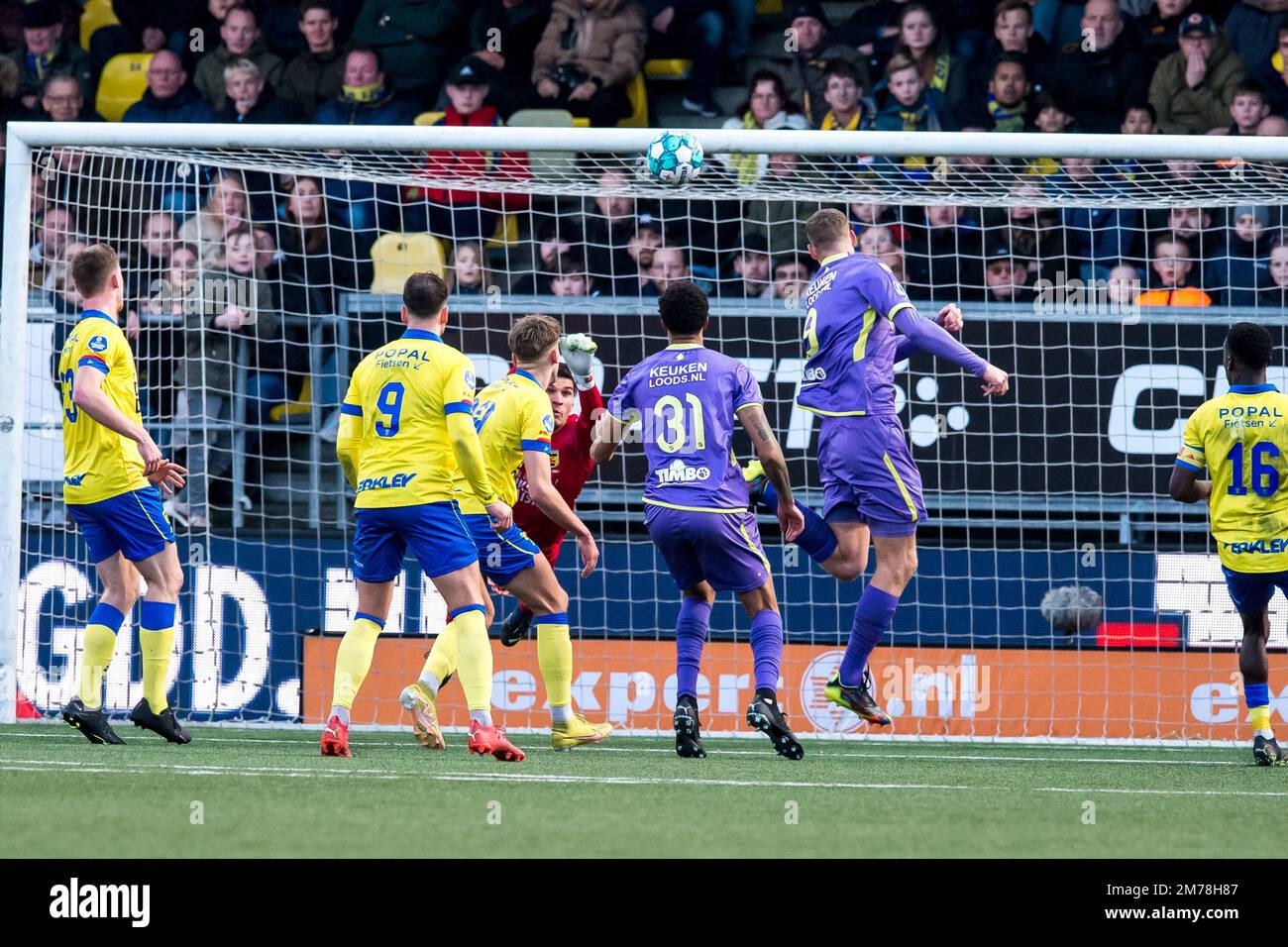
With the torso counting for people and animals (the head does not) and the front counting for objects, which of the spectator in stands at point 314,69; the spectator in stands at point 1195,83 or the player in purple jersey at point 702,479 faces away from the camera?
the player in purple jersey

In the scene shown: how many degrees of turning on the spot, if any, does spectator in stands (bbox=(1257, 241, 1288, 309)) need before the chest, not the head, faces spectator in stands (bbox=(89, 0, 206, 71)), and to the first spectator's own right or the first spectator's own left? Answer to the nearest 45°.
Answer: approximately 90° to the first spectator's own right

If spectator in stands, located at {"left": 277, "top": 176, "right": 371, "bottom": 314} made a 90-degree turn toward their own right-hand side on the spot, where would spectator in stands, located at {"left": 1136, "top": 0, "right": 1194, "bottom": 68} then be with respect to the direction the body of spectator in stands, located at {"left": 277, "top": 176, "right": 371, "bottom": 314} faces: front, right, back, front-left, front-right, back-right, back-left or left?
back

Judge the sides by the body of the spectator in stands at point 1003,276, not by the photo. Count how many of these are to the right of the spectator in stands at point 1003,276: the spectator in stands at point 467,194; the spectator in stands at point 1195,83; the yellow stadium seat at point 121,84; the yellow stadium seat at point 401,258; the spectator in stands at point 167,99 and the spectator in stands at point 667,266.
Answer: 5

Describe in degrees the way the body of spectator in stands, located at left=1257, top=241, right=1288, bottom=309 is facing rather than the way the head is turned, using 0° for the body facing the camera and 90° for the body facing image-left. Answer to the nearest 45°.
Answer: approximately 0°

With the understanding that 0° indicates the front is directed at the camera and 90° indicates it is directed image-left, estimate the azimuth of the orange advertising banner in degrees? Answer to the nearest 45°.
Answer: approximately 0°
